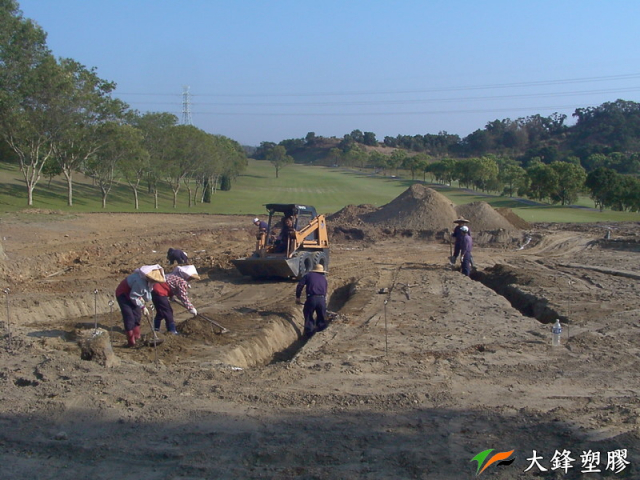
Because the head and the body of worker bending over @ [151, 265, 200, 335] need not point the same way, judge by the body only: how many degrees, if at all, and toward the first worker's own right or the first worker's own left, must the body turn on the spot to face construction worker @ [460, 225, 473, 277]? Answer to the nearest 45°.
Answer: approximately 45° to the first worker's own left

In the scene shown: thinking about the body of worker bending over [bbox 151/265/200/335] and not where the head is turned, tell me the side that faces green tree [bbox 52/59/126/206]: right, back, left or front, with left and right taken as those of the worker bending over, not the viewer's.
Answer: left

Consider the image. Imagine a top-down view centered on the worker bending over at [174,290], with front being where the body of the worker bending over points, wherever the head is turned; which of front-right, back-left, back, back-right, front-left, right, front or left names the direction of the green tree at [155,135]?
left

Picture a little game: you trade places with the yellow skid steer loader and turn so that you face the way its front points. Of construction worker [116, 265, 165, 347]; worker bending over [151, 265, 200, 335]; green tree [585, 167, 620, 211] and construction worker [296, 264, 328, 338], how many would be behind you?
1

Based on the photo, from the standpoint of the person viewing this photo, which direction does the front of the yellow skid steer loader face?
facing the viewer and to the left of the viewer

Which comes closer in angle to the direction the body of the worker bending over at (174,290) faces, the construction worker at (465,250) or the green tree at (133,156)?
the construction worker

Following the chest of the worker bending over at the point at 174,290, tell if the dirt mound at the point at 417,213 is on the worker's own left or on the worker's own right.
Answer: on the worker's own left

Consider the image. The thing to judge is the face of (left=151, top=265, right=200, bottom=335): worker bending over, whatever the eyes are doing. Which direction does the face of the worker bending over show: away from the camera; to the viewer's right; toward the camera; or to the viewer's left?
to the viewer's right

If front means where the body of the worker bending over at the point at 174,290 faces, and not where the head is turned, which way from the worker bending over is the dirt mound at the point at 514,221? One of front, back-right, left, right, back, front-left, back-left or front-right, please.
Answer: front-left

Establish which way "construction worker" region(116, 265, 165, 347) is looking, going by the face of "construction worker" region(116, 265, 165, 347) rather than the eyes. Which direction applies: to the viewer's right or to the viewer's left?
to the viewer's right

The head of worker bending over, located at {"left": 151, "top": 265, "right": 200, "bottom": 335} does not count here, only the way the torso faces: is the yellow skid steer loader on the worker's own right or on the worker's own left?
on the worker's own left

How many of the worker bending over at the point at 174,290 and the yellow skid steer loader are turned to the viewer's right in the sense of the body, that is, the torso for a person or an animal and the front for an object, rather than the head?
1

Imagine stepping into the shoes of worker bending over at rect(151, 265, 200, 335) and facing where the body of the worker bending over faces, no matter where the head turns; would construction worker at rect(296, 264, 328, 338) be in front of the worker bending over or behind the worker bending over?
in front

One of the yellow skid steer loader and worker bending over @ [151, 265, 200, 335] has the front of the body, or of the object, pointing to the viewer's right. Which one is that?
the worker bending over

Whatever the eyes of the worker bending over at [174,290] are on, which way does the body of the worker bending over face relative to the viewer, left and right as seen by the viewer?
facing to the right of the viewer

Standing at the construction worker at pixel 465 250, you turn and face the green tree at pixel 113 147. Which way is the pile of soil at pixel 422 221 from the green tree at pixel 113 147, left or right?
right
